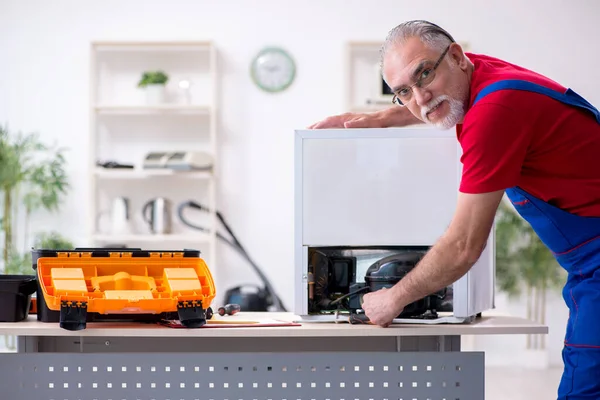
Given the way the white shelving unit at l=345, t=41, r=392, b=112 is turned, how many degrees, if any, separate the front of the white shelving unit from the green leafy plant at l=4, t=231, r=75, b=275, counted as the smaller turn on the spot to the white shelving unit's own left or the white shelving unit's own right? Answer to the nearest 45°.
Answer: approximately 90° to the white shelving unit's own right

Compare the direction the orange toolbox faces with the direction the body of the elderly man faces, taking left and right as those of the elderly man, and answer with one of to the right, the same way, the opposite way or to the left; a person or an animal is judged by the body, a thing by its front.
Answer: to the left

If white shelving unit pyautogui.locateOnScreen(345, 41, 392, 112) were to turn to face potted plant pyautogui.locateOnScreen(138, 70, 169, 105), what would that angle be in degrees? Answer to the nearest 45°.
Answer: approximately 90° to its right

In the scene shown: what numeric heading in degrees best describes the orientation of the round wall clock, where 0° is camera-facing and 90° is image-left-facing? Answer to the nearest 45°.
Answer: approximately 0°

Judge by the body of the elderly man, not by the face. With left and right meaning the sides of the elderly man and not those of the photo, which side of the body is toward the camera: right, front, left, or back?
left
